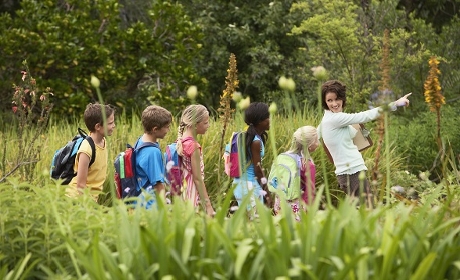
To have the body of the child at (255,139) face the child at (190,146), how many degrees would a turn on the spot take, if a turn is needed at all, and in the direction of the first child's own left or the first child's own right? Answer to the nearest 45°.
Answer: approximately 135° to the first child's own right

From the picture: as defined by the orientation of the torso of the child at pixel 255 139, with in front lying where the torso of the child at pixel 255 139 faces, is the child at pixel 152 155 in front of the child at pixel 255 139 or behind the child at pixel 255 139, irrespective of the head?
behind

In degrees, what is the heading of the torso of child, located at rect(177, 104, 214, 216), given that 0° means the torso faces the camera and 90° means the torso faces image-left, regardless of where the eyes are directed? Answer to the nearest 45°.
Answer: approximately 270°

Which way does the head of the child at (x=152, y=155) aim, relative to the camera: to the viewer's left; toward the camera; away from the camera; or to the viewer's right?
to the viewer's right

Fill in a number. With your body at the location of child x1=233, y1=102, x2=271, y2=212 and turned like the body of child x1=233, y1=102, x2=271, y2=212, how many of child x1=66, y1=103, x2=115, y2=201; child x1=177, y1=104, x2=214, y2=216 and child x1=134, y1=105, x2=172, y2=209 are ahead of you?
0

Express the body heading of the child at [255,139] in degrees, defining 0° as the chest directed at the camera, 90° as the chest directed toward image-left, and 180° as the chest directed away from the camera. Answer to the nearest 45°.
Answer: approximately 270°

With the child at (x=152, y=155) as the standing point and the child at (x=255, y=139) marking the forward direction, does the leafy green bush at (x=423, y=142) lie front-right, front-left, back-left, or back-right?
front-left

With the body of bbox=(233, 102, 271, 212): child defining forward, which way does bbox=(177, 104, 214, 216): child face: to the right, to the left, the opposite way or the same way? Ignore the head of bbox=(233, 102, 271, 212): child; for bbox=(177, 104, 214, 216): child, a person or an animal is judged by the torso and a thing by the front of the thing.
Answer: the same way

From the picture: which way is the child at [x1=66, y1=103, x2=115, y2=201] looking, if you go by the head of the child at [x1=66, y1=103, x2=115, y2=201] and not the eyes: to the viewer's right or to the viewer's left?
to the viewer's right

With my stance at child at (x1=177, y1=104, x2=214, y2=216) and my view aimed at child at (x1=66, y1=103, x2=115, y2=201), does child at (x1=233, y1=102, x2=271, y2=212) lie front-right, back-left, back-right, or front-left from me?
back-right

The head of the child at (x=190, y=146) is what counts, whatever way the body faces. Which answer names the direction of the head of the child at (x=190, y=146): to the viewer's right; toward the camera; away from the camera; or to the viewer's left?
to the viewer's right

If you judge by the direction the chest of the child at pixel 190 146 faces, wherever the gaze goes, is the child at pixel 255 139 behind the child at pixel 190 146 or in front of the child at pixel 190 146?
in front

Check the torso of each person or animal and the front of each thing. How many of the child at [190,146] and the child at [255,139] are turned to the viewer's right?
2

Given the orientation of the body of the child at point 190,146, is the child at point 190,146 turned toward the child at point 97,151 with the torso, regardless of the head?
no
